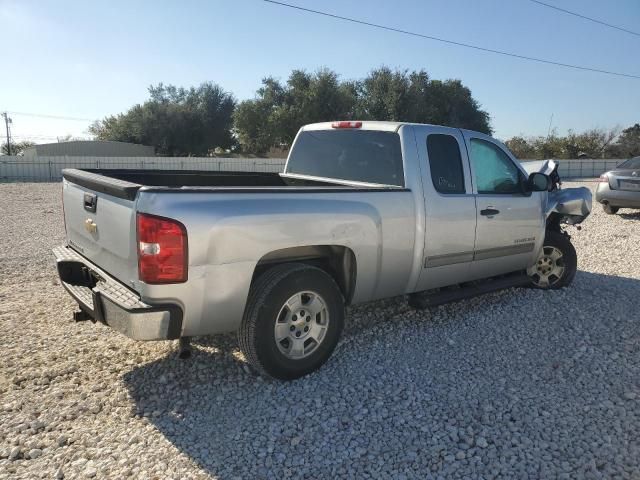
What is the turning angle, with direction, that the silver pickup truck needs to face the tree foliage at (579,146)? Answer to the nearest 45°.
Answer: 0° — it already faces it

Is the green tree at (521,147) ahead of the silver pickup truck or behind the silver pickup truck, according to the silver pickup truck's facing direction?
ahead

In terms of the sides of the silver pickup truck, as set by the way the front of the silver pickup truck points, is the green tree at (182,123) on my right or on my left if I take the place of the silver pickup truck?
on my left

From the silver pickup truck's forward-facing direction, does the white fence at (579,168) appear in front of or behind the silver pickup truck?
in front

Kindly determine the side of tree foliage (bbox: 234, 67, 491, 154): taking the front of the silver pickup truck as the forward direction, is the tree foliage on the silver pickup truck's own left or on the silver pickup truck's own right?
on the silver pickup truck's own left

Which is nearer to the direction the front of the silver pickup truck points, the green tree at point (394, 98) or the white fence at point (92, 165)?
the green tree

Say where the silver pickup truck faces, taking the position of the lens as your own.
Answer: facing away from the viewer and to the right of the viewer
